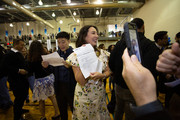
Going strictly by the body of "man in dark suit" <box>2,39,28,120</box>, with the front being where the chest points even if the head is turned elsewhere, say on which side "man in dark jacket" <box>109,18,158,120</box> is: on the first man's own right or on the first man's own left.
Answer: on the first man's own right

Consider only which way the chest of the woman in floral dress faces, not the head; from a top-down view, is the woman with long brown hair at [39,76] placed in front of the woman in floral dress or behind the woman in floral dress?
behind

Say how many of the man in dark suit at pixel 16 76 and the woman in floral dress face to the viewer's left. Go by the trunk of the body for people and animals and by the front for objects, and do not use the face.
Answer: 0

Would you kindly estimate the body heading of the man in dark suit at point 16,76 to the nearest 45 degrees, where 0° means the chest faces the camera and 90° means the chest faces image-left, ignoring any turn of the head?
approximately 270°

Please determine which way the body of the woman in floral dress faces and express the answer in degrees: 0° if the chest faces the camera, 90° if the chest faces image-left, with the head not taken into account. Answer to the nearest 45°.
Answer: approximately 315°
